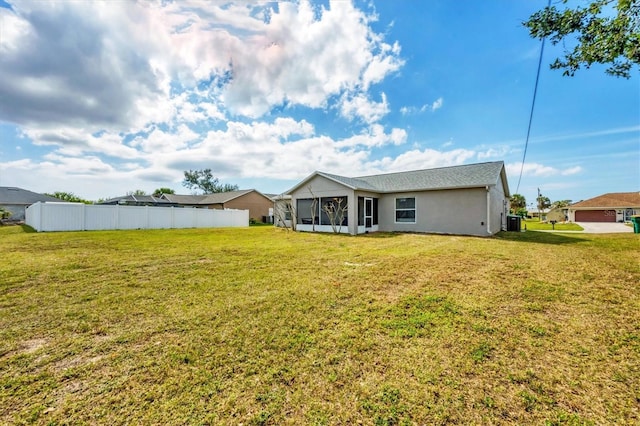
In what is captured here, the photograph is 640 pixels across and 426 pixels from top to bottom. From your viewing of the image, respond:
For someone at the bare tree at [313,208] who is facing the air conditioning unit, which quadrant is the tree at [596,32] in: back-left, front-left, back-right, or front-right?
front-right

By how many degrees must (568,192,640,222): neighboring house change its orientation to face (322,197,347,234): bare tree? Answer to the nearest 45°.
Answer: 0° — it already faces it

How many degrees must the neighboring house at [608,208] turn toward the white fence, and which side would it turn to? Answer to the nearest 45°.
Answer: approximately 45° to its right

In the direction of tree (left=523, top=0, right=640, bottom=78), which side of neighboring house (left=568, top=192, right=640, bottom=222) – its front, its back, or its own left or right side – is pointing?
front

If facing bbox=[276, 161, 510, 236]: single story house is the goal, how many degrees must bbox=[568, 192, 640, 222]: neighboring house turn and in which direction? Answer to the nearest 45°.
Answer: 0° — it already faces it

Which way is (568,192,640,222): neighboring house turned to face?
toward the camera

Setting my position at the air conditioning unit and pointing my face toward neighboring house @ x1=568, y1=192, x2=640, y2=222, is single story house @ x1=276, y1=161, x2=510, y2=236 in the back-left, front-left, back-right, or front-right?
back-left

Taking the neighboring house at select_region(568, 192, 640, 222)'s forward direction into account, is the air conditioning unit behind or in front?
in front

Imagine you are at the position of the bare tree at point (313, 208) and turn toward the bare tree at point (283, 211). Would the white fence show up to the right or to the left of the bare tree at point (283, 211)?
left

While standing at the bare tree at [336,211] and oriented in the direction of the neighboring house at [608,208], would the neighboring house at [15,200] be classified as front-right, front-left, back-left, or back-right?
back-left

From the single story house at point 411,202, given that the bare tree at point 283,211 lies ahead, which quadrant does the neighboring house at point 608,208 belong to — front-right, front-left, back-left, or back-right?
back-right

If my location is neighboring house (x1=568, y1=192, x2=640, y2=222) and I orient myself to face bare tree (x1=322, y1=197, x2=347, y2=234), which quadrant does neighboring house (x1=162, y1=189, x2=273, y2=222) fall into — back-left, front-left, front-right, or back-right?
front-right
